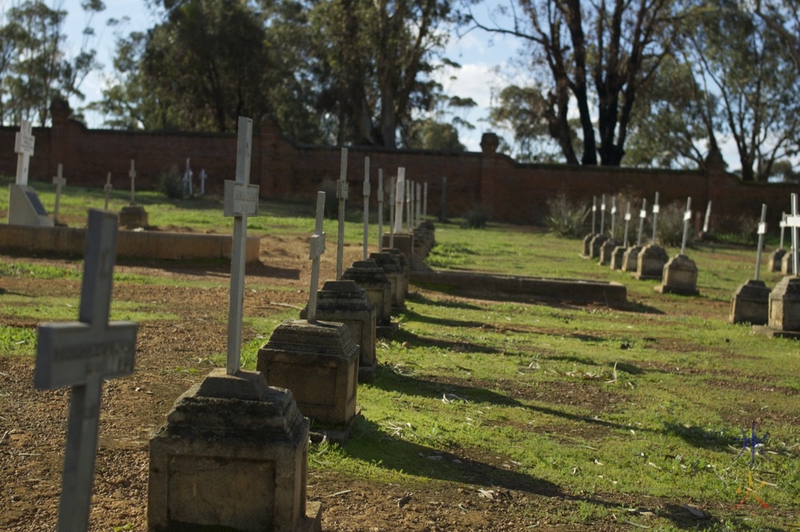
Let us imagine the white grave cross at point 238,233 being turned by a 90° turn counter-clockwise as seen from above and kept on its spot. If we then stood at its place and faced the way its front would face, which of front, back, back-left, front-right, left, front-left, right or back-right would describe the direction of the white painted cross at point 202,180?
front-left

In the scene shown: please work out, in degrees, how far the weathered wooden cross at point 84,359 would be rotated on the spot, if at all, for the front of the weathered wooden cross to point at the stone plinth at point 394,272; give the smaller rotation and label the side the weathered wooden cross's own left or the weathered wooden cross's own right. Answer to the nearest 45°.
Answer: approximately 90° to the weathered wooden cross's own left

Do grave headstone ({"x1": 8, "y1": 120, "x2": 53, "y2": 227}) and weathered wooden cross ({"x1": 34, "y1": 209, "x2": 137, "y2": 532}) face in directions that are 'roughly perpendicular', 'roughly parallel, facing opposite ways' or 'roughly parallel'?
roughly parallel

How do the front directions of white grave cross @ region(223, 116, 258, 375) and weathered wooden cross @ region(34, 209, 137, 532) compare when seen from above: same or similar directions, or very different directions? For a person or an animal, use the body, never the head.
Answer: same or similar directions

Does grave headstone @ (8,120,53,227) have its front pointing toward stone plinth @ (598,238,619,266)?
no

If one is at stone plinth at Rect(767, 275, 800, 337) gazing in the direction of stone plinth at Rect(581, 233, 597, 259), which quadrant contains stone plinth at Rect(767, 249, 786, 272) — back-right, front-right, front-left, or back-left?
front-right

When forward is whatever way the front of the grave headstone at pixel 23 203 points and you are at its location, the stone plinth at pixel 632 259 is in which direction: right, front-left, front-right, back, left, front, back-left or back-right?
front-left

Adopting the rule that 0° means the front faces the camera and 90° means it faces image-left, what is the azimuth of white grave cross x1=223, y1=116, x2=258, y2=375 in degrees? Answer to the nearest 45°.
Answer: approximately 315°

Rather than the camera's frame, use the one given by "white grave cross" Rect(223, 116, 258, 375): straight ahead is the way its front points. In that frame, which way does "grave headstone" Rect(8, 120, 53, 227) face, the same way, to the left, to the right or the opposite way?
the same way

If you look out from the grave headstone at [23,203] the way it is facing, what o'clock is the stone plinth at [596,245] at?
The stone plinth is roughly at 10 o'clock from the grave headstone.

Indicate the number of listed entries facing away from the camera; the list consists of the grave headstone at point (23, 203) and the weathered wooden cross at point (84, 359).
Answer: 0

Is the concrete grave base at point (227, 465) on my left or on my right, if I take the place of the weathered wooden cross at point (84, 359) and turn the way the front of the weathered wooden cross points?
on my left

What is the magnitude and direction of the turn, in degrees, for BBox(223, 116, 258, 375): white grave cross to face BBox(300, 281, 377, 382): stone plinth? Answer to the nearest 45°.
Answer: approximately 135° to its left

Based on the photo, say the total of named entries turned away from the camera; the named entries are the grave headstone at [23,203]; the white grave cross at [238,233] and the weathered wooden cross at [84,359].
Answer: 0

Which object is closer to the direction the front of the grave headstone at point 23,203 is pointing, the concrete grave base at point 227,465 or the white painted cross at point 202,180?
the concrete grave base

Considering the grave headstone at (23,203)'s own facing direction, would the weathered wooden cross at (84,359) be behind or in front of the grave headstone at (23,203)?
in front

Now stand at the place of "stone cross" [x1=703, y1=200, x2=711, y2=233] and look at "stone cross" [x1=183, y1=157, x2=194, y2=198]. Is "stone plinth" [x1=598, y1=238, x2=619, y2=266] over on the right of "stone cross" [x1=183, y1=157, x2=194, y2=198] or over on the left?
left

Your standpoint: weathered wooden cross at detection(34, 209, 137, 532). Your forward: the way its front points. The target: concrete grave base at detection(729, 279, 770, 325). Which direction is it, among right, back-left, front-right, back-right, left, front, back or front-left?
left

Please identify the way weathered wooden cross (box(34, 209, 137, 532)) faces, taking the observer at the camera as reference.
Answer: facing the viewer and to the right of the viewer

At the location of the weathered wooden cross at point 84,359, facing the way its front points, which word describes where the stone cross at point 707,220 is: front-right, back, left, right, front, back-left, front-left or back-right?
left
